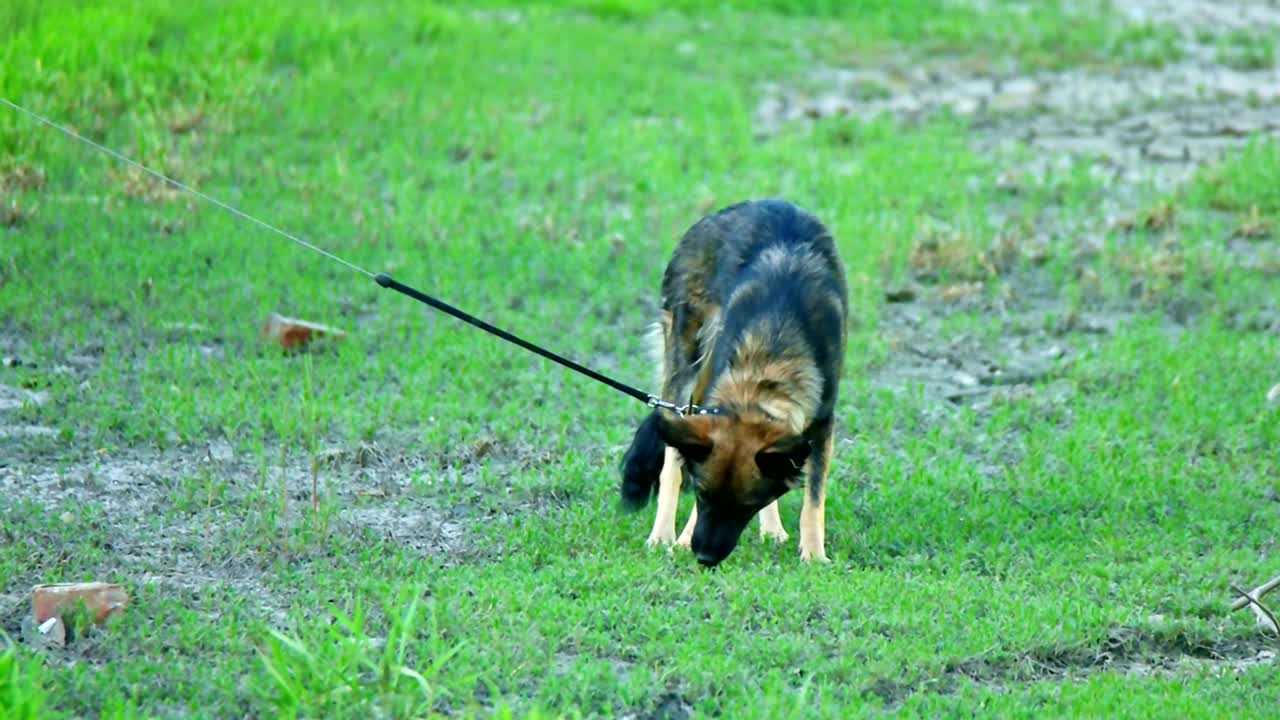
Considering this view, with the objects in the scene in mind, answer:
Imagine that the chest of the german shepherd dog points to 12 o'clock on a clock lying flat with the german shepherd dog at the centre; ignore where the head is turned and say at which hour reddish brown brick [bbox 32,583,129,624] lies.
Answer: The reddish brown brick is roughly at 2 o'clock from the german shepherd dog.

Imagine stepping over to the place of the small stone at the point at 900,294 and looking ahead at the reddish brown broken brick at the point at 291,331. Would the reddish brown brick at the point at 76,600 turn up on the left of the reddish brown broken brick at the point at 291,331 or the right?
left

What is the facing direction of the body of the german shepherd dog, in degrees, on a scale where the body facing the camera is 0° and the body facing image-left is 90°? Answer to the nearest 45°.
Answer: approximately 0°

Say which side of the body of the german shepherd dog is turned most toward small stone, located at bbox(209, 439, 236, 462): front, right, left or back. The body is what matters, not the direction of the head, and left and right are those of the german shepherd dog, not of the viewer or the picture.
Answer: right

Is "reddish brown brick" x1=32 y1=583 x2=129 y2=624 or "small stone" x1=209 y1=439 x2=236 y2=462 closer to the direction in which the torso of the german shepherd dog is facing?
the reddish brown brick

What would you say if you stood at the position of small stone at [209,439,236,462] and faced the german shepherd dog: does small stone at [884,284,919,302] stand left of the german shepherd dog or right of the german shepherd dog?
left

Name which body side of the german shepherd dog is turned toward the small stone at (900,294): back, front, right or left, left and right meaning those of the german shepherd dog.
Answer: back

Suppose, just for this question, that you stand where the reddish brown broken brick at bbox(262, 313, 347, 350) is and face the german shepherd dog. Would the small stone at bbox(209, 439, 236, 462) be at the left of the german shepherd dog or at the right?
right

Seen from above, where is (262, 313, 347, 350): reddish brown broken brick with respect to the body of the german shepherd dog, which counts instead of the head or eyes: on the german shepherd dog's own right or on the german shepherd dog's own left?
on the german shepherd dog's own right
